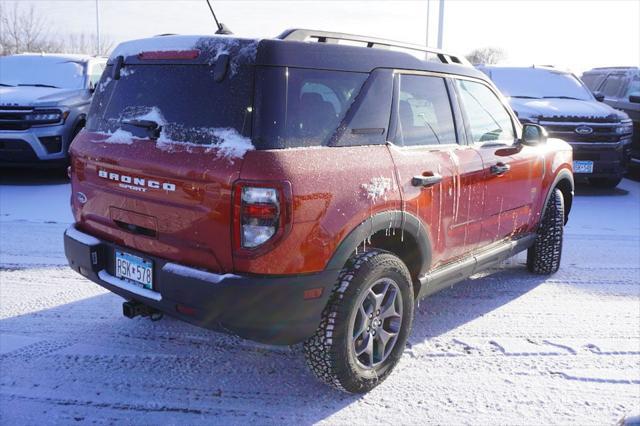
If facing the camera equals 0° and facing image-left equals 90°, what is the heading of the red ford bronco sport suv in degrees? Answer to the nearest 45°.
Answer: approximately 225°

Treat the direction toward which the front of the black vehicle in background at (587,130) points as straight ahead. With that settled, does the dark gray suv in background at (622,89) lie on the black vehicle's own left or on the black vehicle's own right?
on the black vehicle's own left

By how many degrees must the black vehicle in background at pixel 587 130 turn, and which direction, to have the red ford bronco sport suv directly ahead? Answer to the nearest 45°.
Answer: approximately 45° to its right

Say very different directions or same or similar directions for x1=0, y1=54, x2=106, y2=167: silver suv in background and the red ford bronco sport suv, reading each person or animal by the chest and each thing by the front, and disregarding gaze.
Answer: very different directions

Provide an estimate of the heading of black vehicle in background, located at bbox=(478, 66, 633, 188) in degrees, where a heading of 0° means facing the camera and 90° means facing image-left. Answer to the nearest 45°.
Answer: approximately 315°

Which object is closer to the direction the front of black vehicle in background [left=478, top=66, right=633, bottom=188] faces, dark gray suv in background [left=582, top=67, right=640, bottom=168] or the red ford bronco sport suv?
the red ford bronco sport suv

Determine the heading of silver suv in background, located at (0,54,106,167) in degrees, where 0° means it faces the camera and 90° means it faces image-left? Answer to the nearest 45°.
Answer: approximately 45°

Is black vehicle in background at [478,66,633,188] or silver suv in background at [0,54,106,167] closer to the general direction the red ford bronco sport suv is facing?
the black vehicle in background
